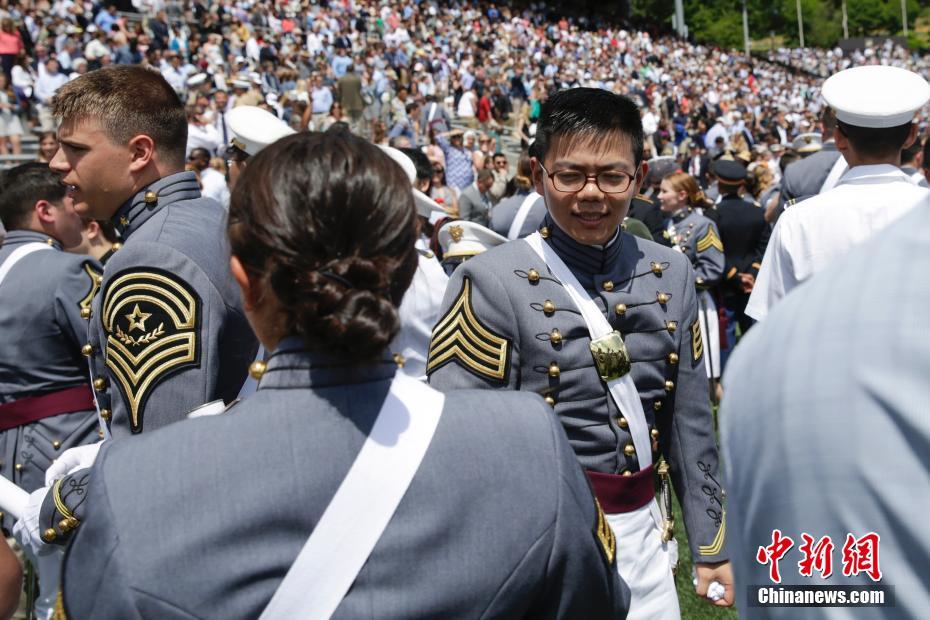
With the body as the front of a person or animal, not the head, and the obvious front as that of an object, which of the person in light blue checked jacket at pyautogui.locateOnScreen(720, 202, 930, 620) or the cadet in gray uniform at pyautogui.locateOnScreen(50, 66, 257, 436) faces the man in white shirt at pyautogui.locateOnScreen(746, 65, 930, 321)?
the person in light blue checked jacket at pyautogui.locateOnScreen(720, 202, 930, 620)

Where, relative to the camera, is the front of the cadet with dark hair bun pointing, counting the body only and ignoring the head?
away from the camera

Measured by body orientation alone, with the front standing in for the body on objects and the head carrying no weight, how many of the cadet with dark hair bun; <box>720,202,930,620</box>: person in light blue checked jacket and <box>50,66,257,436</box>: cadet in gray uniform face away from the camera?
2

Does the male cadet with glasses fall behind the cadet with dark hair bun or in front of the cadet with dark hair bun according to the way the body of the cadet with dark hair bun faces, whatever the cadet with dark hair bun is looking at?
in front

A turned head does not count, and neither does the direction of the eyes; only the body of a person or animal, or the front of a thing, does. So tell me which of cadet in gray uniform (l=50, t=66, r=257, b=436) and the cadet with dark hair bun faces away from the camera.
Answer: the cadet with dark hair bun

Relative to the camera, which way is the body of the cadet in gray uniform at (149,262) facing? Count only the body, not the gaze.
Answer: to the viewer's left

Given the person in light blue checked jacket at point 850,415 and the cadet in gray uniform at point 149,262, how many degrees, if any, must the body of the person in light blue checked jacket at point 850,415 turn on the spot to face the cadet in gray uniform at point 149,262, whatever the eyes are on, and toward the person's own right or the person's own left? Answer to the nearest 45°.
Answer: approximately 45° to the person's own left

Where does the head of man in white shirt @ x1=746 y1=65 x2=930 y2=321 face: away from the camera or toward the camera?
away from the camera

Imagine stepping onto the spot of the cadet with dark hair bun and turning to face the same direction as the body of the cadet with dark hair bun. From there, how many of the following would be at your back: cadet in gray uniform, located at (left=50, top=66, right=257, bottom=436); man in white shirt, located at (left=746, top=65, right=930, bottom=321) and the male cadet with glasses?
0

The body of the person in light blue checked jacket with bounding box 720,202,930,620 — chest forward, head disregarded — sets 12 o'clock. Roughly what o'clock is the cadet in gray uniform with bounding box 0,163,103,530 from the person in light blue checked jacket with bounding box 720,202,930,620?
the cadet in gray uniform with bounding box 0,163,103,530 is roughly at 10 o'clock from the person in light blue checked jacket with bounding box 720,202,930,620.

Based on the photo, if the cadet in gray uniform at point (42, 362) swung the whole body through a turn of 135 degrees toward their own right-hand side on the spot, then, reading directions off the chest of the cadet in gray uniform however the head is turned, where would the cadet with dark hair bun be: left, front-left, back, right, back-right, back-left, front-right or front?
front

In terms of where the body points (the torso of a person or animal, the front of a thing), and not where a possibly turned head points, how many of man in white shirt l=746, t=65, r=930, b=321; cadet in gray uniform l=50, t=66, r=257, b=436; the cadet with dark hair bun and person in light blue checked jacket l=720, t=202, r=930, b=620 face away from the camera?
3

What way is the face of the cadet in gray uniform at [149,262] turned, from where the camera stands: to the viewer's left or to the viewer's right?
to the viewer's left

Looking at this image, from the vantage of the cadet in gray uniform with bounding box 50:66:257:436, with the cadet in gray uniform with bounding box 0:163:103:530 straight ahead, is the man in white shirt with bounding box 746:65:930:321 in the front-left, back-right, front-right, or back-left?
back-right

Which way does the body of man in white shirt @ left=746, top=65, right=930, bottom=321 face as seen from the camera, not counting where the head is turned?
away from the camera

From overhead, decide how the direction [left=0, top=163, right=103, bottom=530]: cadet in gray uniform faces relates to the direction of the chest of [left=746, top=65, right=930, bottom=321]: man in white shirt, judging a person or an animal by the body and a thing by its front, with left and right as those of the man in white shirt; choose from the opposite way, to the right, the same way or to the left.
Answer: the same way

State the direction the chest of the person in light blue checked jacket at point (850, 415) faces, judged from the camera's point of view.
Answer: away from the camera
